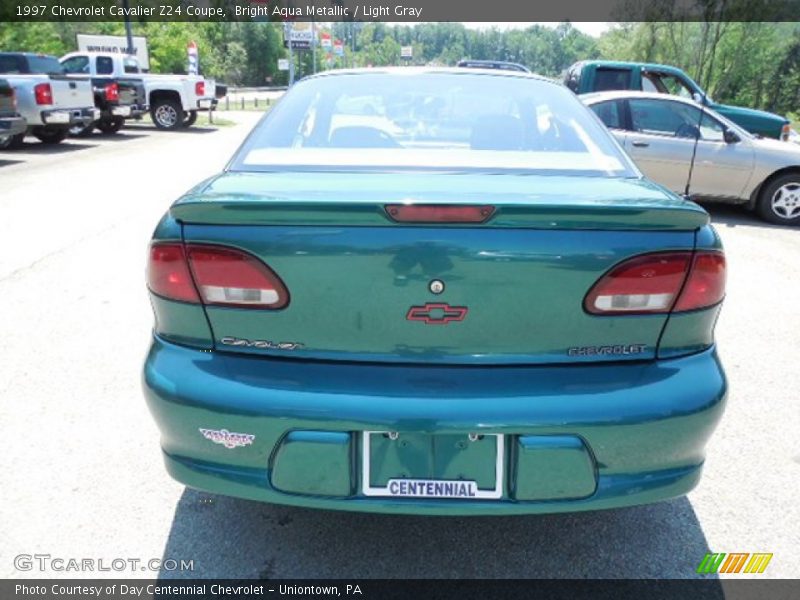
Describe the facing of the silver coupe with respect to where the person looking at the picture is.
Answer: facing to the right of the viewer

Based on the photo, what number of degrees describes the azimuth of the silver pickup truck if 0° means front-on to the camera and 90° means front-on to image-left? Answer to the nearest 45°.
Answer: approximately 135°

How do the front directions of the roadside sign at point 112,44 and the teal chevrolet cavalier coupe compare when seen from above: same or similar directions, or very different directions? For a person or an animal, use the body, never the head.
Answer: very different directions

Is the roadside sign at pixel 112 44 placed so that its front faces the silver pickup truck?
yes

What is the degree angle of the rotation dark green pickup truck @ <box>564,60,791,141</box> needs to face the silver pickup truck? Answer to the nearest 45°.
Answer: approximately 180°

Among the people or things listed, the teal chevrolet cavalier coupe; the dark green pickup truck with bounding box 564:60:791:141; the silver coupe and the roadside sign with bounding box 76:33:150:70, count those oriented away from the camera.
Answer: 1

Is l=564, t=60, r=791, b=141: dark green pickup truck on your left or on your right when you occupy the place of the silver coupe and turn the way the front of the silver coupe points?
on your left

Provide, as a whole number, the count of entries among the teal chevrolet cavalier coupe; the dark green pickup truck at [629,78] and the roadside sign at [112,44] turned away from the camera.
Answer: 1

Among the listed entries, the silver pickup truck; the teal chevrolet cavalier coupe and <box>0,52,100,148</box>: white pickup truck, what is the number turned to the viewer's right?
0

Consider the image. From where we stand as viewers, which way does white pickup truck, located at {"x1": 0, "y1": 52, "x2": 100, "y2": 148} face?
facing away from the viewer and to the left of the viewer

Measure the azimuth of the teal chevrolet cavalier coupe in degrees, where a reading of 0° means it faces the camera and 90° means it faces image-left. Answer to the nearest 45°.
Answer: approximately 180°

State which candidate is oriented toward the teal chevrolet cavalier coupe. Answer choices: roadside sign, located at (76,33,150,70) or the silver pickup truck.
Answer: the roadside sign
